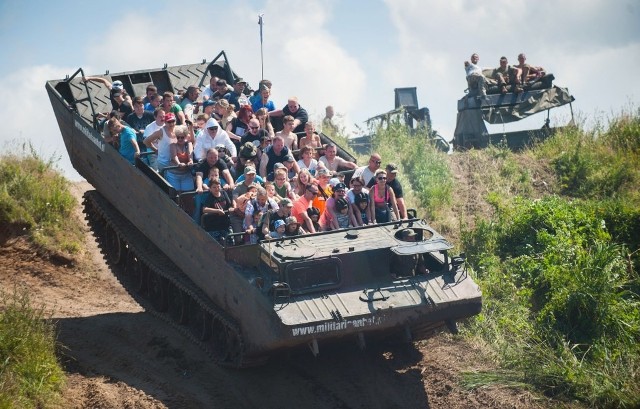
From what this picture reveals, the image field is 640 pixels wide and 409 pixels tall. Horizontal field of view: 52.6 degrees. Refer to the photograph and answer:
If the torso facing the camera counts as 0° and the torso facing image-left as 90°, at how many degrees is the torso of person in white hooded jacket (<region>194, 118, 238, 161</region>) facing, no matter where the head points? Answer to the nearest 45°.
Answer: approximately 0°

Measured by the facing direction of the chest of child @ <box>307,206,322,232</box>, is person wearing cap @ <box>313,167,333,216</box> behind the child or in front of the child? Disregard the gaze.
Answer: behind

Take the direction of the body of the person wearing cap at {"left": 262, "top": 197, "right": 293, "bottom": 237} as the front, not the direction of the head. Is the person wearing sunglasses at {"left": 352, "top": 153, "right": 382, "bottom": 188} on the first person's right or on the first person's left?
on the first person's left

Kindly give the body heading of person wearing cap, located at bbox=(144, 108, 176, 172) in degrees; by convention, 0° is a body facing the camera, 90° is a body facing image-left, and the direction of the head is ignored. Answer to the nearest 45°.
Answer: approximately 315°

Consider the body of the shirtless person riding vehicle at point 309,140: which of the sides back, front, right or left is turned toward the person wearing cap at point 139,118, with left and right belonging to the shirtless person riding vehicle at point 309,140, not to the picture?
right

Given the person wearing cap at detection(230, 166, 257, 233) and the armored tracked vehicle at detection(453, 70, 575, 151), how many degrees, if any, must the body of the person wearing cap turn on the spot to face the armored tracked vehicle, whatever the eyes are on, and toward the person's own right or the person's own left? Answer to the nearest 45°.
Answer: approximately 90° to the person's own left

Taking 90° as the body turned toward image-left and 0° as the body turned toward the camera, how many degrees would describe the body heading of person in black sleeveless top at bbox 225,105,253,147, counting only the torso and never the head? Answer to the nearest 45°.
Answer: approximately 315°

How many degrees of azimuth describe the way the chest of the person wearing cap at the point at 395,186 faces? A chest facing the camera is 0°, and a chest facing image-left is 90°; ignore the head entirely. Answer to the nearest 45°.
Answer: approximately 315°

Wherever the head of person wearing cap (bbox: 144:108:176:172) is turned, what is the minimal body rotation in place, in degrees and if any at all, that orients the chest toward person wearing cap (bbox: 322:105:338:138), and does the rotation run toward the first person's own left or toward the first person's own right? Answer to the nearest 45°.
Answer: approximately 90° to the first person's own left

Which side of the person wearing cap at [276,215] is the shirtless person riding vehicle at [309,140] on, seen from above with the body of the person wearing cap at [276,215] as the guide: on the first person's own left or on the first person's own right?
on the first person's own left
